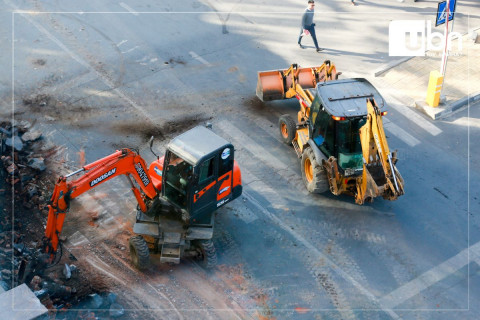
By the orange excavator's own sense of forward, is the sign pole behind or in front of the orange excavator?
behind

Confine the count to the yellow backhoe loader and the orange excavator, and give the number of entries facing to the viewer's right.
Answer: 0

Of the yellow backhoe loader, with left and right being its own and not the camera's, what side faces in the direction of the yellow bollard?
right

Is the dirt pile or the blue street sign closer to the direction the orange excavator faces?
the dirt pile

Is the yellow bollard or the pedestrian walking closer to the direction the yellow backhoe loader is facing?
the pedestrian walking

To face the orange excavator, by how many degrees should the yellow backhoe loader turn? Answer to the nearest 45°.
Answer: approximately 90° to its left

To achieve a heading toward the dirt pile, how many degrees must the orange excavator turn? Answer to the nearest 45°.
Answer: approximately 45° to its right

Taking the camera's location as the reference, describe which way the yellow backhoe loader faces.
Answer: facing away from the viewer and to the left of the viewer

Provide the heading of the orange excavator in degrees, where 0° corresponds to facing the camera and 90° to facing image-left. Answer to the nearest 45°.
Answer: approximately 45°
